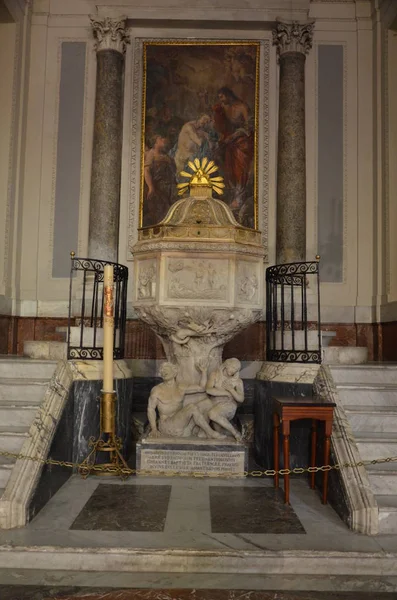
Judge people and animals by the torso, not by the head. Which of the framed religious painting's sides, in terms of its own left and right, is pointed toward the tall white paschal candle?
front

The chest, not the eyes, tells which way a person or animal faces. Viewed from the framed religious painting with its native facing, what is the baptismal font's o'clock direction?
The baptismal font is roughly at 12 o'clock from the framed religious painting.

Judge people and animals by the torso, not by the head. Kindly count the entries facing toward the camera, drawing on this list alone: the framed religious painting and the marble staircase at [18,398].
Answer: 2

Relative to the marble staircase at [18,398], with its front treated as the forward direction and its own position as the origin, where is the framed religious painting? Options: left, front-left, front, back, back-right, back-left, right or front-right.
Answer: back-left

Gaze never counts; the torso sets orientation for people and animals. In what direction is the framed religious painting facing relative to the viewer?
toward the camera

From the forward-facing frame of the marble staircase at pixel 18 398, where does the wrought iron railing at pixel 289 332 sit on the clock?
The wrought iron railing is roughly at 9 o'clock from the marble staircase.

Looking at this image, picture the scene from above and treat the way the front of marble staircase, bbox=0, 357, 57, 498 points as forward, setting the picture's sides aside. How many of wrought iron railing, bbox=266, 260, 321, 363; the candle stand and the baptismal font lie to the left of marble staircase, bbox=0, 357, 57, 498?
3

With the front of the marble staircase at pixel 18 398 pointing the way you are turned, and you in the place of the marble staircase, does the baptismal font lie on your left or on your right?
on your left

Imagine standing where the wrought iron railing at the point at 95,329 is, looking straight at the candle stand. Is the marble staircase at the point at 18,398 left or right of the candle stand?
right

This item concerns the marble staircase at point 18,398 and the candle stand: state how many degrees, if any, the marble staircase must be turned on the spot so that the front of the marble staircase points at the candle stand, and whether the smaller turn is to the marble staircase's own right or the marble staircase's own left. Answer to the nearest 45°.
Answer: approximately 90° to the marble staircase's own left

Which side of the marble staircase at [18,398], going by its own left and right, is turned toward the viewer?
front
